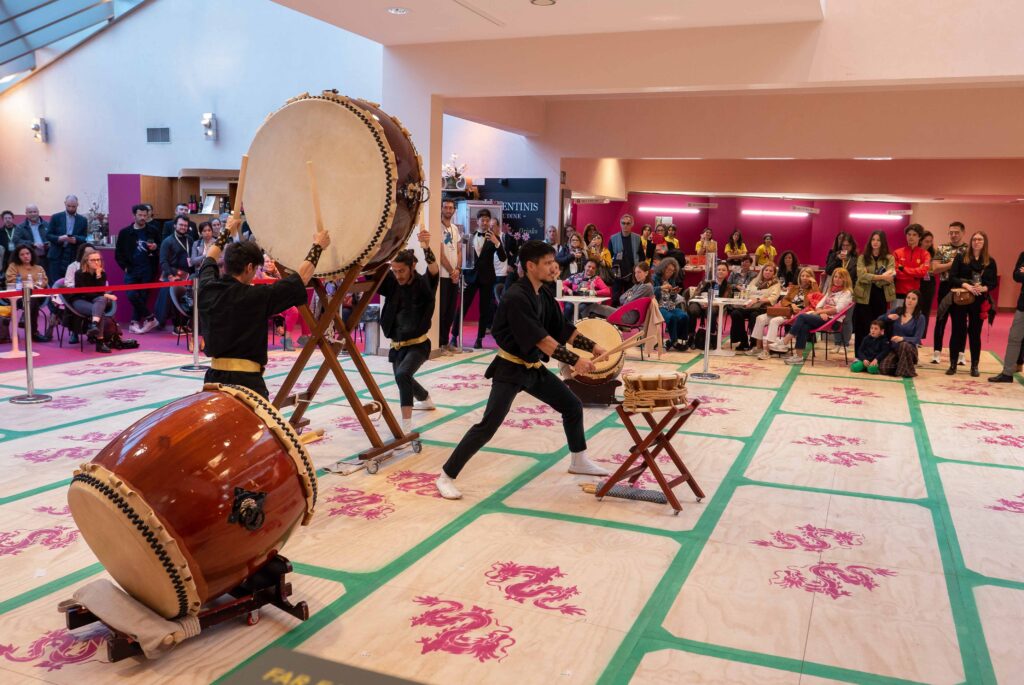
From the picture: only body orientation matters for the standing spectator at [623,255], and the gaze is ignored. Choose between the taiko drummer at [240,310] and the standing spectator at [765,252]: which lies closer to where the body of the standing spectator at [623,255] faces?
the taiko drummer

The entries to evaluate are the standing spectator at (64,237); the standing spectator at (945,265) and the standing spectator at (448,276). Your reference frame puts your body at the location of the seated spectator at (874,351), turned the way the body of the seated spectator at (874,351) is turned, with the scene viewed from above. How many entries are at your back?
1

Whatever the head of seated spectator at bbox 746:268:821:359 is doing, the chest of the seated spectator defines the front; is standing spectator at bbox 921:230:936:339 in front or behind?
behind

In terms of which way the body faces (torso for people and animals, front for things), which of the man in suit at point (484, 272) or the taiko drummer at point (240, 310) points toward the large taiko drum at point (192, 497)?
the man in suit

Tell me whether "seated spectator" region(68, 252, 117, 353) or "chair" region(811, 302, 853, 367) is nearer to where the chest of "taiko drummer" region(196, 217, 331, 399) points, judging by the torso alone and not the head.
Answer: the chair

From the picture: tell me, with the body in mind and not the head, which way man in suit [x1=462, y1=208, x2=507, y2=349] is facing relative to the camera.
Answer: toward the camera

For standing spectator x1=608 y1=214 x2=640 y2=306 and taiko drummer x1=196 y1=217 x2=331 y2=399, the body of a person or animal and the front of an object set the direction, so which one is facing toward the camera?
the standing spectator

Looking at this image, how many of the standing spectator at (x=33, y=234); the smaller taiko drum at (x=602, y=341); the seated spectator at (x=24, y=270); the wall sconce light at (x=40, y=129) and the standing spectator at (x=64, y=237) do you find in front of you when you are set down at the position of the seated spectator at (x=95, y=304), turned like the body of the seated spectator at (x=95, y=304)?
1

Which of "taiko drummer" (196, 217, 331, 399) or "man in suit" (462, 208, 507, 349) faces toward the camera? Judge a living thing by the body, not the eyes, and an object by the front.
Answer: the man in suit

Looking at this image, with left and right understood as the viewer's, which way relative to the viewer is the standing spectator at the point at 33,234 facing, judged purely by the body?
facing the viewer and to the right of the viewer

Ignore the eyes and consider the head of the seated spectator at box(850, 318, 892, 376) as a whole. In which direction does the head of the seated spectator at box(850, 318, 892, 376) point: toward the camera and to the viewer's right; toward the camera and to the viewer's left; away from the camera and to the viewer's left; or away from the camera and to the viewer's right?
toward the camera and to the viewer's left

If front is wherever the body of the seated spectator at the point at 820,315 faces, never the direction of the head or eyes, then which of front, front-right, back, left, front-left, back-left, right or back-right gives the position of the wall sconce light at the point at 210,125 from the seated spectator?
front-right

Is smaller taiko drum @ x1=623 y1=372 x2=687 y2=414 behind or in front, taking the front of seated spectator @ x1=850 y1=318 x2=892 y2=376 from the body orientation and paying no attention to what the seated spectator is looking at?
in front

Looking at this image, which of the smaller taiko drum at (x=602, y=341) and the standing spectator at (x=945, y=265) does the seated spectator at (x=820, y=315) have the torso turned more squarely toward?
the smaller taiko drum

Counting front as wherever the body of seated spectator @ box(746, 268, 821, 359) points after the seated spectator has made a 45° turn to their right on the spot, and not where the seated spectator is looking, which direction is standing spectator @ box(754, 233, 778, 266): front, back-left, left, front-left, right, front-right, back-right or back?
right

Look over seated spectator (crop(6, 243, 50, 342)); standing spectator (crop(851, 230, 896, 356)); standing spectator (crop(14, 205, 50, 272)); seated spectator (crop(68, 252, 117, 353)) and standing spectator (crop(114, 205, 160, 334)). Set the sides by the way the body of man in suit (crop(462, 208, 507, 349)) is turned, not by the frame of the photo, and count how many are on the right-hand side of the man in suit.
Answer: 4

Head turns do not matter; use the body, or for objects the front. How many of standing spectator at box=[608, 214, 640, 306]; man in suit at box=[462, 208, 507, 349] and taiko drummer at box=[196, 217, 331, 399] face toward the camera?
2

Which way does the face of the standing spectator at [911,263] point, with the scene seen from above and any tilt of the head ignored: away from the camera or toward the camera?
toward the camera

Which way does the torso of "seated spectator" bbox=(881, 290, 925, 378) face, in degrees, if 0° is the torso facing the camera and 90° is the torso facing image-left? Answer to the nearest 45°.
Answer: approximately 45°
